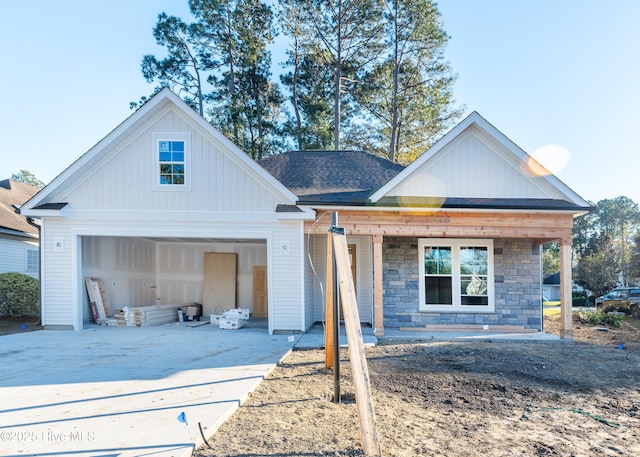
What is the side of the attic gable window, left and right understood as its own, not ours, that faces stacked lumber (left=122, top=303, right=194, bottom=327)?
back

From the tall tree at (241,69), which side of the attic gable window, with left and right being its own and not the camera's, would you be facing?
back

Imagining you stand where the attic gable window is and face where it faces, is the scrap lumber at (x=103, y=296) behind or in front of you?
behind

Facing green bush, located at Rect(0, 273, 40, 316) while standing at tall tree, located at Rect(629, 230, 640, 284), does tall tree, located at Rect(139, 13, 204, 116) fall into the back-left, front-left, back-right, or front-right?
front-right

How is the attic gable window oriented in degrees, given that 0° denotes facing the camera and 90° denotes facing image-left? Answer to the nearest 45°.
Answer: approximately 0°

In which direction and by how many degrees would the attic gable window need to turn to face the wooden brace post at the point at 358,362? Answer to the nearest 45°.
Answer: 0° — it already faces it

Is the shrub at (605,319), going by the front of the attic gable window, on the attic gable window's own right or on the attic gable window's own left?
on the attic gable window's own left
